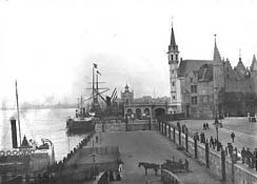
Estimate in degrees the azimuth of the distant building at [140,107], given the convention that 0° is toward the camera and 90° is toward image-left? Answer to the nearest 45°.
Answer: approximately 0°

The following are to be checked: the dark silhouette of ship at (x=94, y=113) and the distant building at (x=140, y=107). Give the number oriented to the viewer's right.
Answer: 0

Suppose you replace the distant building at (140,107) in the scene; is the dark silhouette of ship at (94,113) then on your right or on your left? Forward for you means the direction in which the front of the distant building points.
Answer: on your right

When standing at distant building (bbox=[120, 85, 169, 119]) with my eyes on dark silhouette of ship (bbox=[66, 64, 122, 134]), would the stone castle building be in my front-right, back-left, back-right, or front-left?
back-left
